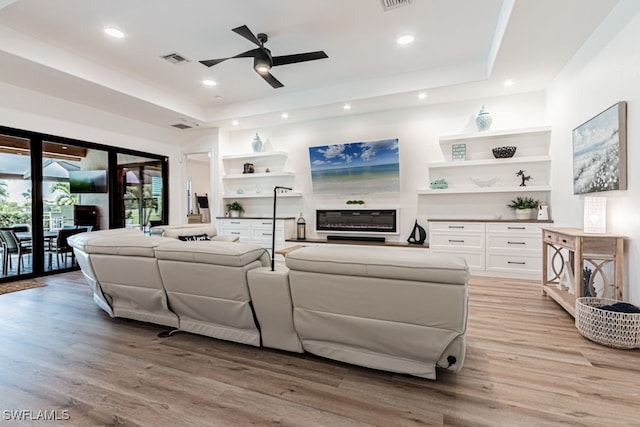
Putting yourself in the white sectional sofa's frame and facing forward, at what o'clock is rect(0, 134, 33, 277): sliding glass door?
The sliding glass door is roughly at 9 o'clock from the white sectional sofa.

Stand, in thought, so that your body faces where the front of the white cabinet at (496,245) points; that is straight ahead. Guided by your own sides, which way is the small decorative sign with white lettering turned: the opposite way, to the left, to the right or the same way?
the same way

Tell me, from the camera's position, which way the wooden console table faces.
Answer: facing the viewer and to the left of the viewer

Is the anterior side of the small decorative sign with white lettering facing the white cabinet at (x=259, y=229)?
no

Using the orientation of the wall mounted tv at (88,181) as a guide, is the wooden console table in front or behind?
in front

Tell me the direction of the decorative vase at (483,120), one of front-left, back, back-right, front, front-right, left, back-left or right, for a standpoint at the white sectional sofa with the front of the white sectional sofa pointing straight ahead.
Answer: front

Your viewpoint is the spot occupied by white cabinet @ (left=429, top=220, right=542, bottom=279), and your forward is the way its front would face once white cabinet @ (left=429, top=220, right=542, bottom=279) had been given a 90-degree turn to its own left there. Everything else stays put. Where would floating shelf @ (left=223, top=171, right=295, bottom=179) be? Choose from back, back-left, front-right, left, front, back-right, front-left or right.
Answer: back

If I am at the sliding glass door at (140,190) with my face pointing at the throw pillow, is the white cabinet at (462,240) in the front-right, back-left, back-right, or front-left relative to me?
front-left

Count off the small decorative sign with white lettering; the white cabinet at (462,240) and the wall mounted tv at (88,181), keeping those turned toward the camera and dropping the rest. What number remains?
3

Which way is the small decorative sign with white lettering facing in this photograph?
toward the camera

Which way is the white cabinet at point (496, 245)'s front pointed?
toward the camera

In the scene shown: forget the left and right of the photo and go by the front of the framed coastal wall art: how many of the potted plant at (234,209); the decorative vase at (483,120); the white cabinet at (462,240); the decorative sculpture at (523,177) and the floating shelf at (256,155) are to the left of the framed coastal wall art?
0

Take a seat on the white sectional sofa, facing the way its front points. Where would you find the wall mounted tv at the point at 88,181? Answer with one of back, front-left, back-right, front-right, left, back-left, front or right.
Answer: left

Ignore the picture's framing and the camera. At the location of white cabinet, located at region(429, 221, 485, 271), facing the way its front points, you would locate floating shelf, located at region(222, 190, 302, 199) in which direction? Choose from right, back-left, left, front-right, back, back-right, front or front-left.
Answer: right

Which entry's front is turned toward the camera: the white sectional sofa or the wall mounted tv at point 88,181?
the wall mounted tv

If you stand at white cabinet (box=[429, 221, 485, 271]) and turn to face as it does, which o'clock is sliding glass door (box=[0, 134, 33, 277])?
The sliding glass door is roughly at 2 o'clock from the white cabinet.

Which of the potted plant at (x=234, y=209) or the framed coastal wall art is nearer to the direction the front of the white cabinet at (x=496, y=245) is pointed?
the framed coastal wall art

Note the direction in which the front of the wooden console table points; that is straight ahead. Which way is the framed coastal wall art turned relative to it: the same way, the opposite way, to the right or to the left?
the same way

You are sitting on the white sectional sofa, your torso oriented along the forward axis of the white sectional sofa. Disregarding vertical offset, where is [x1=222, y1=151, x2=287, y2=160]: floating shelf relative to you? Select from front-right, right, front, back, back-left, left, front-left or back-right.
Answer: front-left
